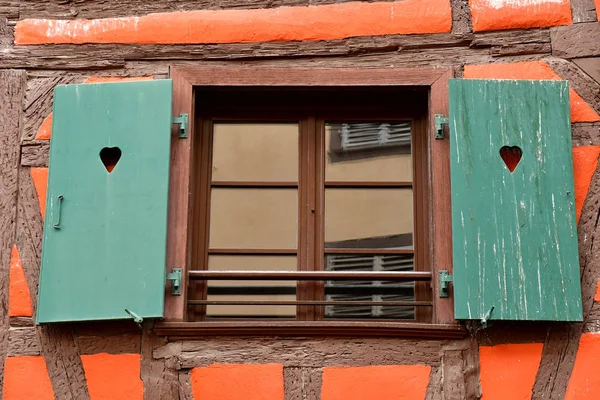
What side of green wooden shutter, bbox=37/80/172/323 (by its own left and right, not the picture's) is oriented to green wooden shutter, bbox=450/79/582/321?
left

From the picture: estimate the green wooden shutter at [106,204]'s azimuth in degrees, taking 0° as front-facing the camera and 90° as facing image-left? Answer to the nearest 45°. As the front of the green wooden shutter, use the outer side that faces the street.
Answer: approximately 0°

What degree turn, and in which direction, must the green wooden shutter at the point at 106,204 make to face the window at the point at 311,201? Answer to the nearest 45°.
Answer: approximately 90° to its left

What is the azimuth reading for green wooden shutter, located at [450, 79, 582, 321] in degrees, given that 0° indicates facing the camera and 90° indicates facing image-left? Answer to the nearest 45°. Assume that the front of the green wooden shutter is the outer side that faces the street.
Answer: approximately 0°

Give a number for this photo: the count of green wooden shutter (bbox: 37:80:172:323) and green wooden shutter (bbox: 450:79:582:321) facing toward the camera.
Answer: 2

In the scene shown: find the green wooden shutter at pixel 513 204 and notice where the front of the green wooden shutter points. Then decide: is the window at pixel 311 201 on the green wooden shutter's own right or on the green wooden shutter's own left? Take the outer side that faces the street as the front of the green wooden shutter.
on the green wooden shutter's own right

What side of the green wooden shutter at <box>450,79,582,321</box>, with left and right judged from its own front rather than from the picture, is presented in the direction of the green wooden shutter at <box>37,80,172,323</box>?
right
